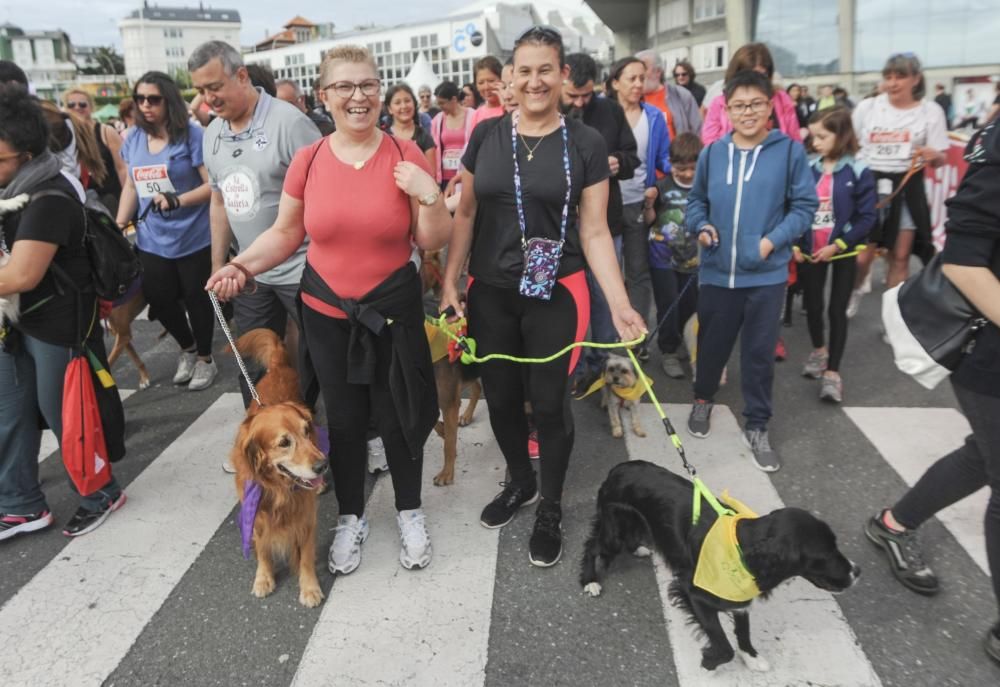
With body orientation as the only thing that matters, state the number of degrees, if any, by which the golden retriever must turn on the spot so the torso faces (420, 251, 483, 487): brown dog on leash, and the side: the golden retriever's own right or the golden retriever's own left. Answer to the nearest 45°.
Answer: approximately 135° to the golden retriever's own left

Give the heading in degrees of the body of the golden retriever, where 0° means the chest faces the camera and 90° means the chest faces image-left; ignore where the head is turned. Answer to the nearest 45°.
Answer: approximately 0°

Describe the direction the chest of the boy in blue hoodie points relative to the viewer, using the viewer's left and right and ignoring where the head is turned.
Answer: facing the viewer

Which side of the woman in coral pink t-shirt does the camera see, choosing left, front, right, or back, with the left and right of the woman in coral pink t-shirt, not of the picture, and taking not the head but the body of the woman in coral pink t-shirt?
front

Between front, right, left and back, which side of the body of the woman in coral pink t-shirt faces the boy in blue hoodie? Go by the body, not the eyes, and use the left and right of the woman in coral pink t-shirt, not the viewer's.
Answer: left

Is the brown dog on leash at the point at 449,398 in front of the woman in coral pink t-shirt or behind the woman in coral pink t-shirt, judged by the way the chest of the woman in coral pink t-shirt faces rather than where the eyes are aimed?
behind

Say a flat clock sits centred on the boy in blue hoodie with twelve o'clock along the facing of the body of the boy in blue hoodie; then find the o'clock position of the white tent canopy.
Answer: The white tent canopy is roughly at 5 o'clock from the boy in blue hoodie.

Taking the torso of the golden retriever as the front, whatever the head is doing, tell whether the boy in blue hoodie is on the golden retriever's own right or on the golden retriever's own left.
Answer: on the golden retriever's own left
